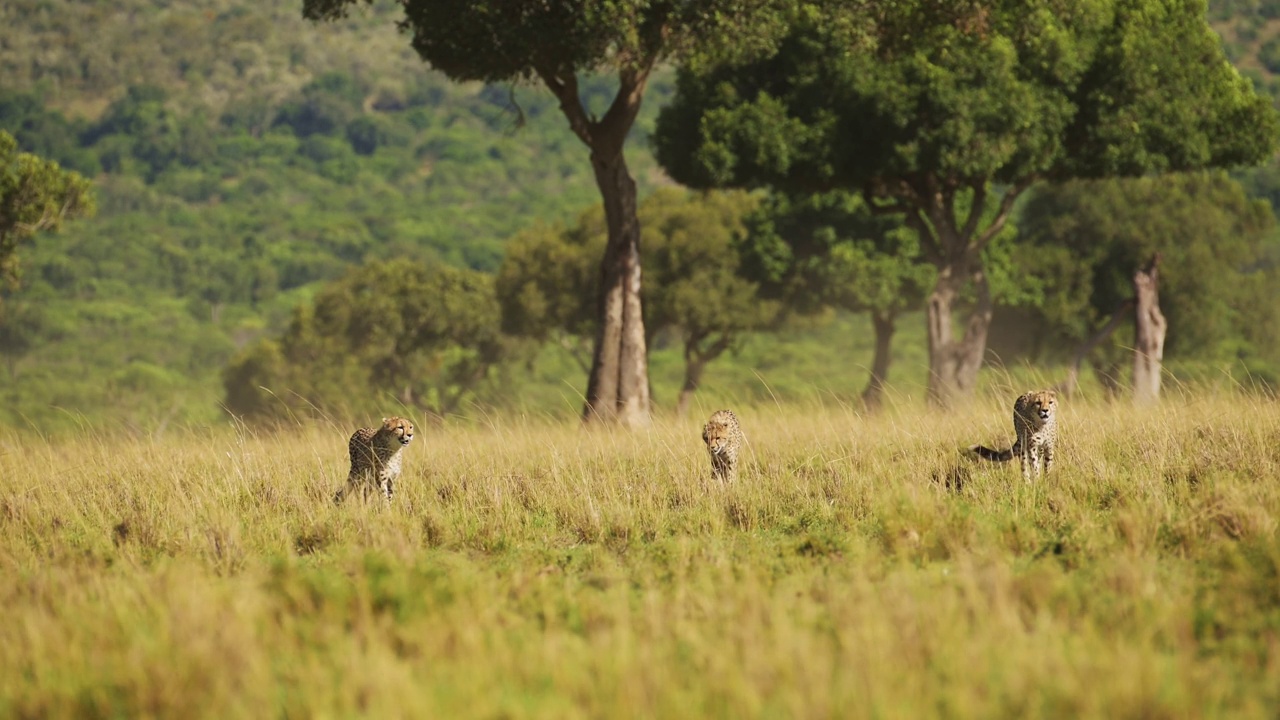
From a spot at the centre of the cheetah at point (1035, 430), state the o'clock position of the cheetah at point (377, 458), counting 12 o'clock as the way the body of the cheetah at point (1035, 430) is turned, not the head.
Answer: the cheetah at point (377, 458) is roughly at 4 o'clock from the cheetah at point (1035, 430).

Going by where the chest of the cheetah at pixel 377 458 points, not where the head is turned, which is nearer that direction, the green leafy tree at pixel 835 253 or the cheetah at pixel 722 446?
the cheetah

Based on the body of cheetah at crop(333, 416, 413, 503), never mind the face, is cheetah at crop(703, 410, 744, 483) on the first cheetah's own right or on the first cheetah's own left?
on the first cheetah's own left

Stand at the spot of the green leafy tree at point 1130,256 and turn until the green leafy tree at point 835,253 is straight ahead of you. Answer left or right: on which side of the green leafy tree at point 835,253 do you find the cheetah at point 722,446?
left

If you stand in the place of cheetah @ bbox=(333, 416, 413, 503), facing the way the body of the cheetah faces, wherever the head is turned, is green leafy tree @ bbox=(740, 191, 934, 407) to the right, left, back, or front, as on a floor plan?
left

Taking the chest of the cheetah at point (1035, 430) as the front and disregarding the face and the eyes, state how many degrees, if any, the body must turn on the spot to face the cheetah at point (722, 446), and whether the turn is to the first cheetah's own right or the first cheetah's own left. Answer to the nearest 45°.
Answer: approximately 135° to the first cheetah's own right

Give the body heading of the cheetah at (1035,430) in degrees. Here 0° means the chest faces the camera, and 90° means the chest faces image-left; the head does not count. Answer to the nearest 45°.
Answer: approximately 315°

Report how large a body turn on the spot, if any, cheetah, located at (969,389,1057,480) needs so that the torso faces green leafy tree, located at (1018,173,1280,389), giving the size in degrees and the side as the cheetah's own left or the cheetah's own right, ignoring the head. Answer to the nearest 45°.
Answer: approximately 135° to the cheetah's own left
